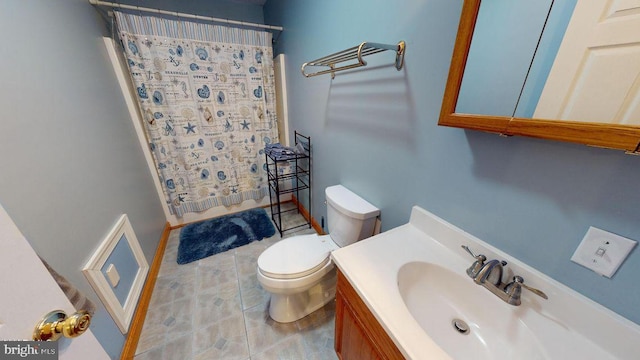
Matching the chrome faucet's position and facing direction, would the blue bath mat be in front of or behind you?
in front

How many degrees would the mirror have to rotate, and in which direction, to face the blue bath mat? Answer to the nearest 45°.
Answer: approximately 45° to its right

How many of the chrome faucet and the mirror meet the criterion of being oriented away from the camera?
0

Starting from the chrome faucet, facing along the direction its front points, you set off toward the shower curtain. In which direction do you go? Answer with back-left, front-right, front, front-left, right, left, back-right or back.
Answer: front-right

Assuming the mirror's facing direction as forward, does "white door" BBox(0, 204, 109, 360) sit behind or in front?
in front

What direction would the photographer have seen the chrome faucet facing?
facing the viewer and to the left of the viewer
